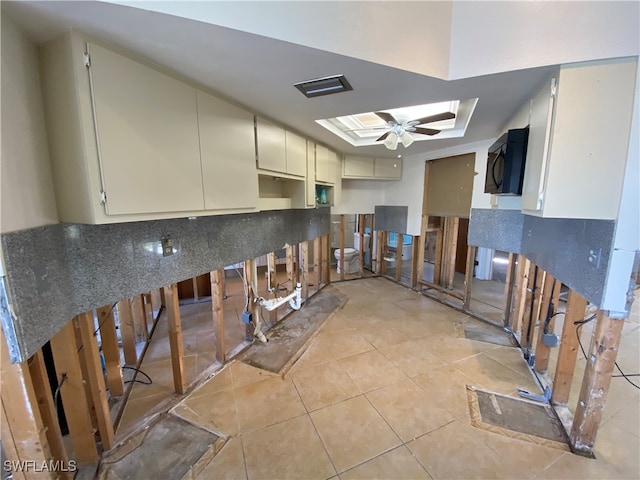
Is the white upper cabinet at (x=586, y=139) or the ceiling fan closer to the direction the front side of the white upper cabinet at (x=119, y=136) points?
the white upper cabinet

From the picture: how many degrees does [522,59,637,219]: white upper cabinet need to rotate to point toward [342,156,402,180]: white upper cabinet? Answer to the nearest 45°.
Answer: approximately 45° to its right

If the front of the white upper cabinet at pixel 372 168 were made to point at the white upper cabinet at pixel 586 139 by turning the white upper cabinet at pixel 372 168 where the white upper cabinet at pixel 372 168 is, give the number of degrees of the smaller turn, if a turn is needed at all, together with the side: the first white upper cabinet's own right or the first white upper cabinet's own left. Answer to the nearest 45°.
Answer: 0° — it already faces it

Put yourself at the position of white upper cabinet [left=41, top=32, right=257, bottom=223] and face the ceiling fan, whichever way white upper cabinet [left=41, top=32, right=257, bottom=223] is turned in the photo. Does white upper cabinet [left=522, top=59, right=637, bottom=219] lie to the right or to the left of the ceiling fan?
right

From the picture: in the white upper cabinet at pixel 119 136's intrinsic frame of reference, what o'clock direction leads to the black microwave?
The black microwave is roughly at 11 o'clock from the white upper cabinet.

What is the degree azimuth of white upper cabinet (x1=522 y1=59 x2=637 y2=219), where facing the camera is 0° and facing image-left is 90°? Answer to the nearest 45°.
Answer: approximately 90°

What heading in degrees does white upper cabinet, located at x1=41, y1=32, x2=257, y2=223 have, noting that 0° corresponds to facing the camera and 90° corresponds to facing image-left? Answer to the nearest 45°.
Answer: approximately 315°

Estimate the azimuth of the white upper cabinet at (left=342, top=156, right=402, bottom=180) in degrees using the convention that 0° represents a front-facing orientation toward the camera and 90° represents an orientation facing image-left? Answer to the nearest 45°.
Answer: approximately 0°

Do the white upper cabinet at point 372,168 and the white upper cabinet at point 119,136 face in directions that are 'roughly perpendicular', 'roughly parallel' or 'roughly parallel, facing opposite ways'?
roughly perpendicular

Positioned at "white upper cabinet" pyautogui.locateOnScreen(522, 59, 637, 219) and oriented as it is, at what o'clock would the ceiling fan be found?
The ceiling fan is roughly at 1 o'clock from the white upper cabinet.
